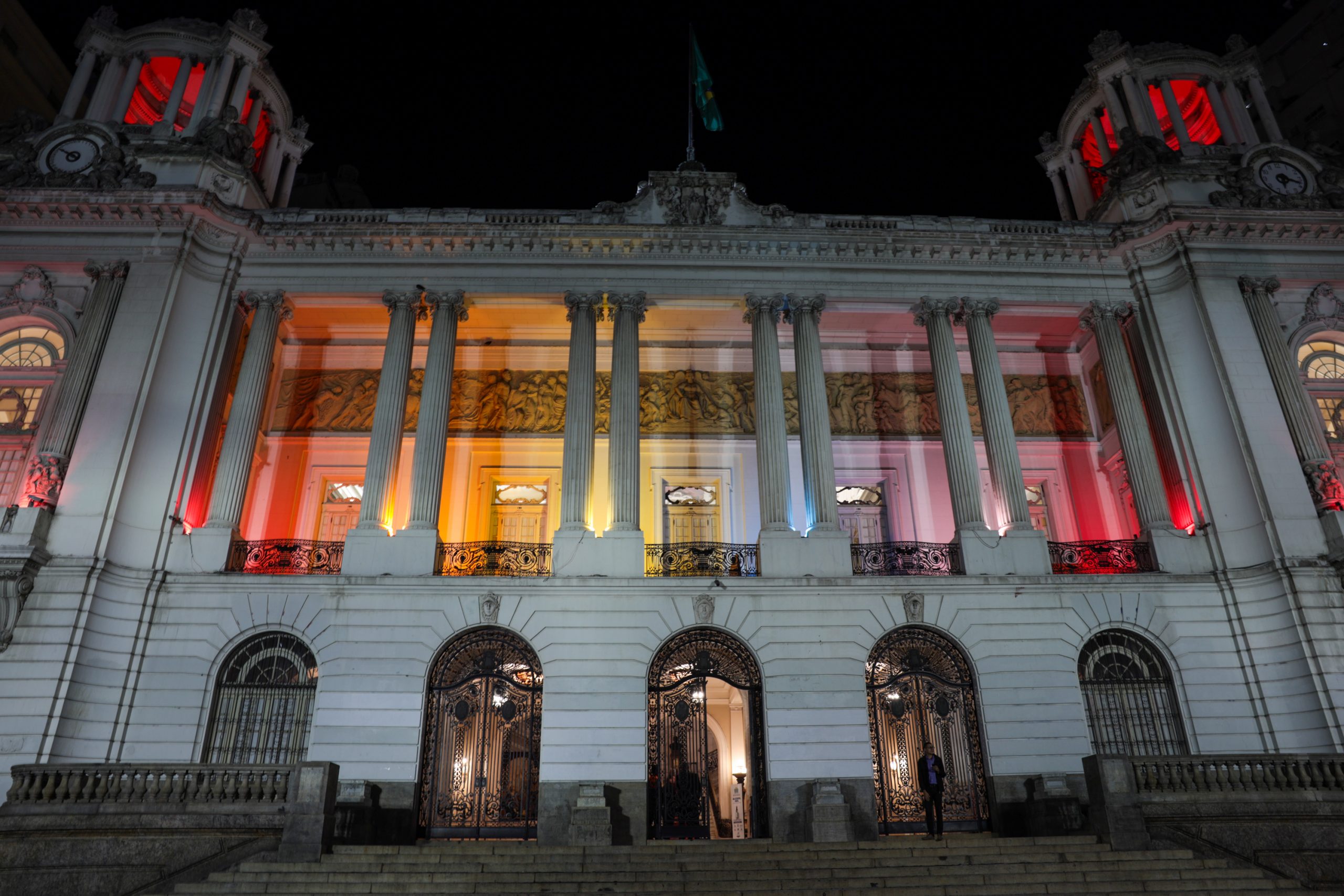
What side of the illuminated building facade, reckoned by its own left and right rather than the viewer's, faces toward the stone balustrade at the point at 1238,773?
left

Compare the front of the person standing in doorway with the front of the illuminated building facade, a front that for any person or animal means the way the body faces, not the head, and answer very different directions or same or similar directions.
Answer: same or similar directions

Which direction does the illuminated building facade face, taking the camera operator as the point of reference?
facing the viewer

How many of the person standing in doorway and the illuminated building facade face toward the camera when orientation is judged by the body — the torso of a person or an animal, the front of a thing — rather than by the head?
2

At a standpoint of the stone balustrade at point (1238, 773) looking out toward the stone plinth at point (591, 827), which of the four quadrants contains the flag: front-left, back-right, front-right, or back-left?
front-right

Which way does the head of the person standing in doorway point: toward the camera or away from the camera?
toward the camera

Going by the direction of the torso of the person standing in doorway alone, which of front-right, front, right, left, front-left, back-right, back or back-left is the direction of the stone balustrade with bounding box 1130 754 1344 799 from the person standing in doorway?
left

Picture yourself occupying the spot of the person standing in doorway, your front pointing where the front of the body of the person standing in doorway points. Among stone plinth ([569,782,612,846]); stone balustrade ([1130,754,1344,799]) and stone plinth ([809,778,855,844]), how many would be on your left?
1
